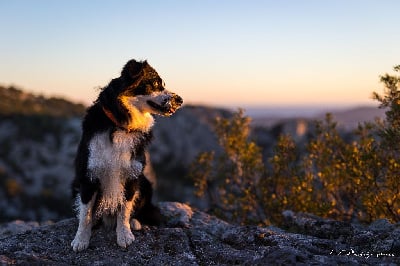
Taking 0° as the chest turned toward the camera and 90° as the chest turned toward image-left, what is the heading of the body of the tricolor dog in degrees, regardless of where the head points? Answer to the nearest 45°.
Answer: approximately 0°

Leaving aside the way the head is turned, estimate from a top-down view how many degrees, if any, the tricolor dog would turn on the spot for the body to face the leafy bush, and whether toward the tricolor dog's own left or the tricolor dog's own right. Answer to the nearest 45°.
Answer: approximately 135° to the tricolor dog's own left
